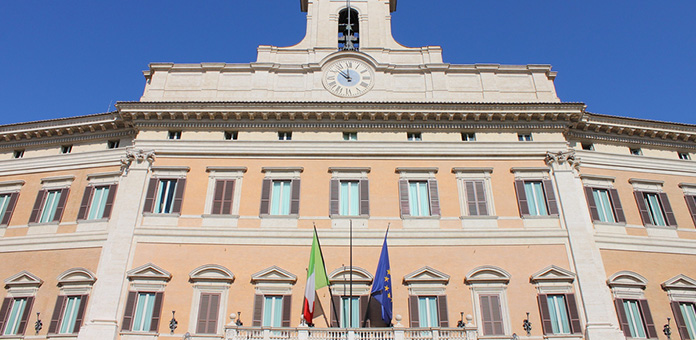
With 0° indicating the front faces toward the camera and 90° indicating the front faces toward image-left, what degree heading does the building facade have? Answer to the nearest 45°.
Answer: approximately 0°
